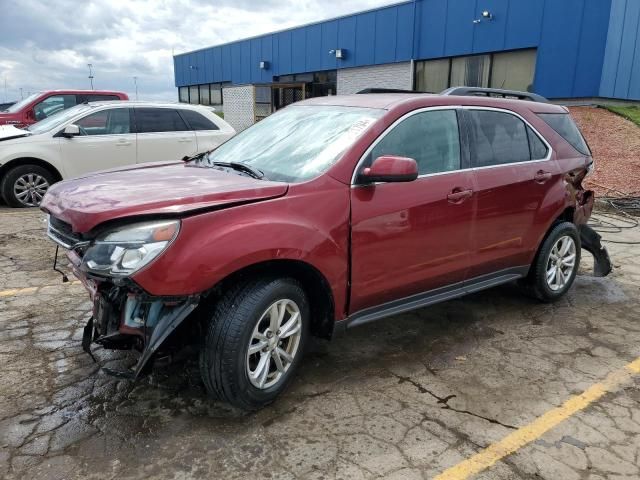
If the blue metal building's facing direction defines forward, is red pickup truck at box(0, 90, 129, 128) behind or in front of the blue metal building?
in front

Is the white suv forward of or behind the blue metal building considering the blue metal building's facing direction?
forward

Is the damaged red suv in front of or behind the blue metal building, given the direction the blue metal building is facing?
in front

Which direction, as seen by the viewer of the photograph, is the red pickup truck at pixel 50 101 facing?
facing to the left of the viewer

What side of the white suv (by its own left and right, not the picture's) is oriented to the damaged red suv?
left

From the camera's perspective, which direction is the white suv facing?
to the viewer's left

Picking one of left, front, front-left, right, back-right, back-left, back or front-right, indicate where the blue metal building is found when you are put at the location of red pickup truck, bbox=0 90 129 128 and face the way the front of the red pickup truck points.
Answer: back

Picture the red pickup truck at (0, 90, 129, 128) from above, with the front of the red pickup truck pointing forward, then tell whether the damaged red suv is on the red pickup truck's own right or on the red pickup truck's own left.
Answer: on the red pickup truck's own left

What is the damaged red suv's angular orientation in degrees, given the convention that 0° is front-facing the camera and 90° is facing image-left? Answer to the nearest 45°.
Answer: approximately 45°

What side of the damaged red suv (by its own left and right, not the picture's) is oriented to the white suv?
right

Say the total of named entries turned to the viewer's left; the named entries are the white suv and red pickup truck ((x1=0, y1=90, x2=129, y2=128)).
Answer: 2

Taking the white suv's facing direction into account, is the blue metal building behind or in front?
behind

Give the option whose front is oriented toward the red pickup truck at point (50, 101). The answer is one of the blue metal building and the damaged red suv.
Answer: the blue metal building
